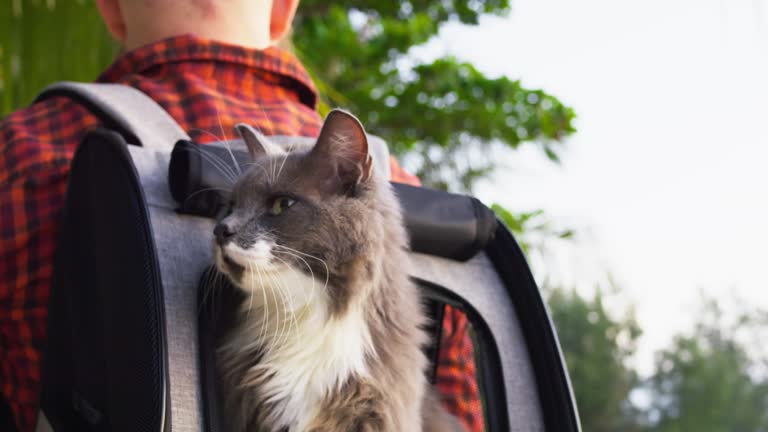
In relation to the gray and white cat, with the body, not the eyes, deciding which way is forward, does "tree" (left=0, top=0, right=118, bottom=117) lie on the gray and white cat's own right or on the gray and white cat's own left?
on the gray and white cat's own right

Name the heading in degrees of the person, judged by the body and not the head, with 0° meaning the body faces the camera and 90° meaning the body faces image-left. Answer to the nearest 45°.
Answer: approximately 180°

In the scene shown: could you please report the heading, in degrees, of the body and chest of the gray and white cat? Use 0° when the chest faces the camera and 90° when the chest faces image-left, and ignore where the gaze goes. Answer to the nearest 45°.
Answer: approximately 45°
